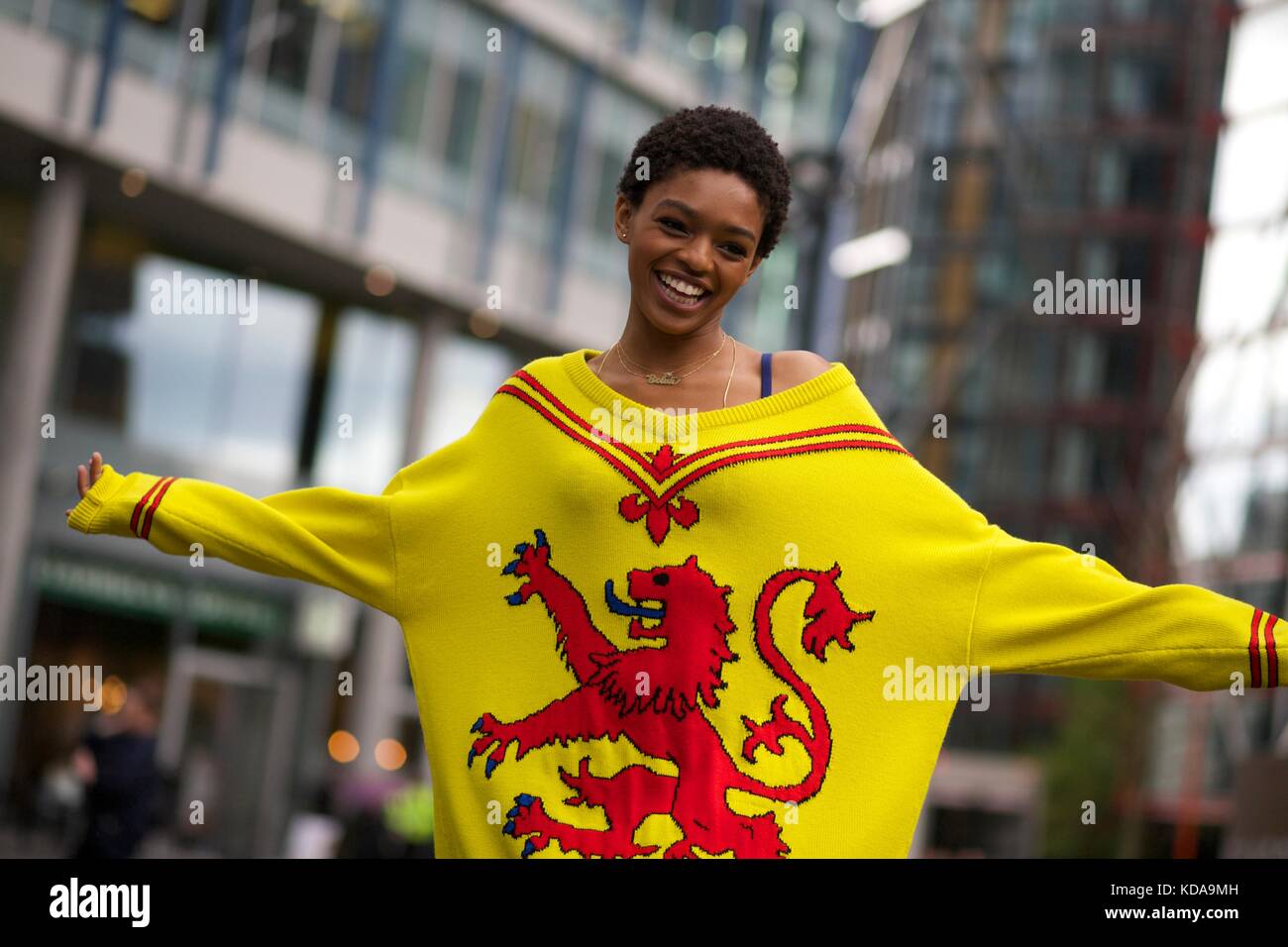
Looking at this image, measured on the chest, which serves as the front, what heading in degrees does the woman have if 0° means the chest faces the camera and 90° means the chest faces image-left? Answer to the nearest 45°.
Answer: approximately 0°

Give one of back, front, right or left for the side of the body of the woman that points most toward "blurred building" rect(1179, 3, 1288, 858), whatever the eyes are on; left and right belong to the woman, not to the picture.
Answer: back

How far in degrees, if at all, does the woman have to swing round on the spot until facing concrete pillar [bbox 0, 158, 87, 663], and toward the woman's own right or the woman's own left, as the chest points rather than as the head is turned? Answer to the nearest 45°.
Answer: approximately 135° to the woman's own right

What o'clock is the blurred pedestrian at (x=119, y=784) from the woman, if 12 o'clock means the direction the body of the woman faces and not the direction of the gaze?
The blurred pedestrian is roughly at 5 o'clock from the woman.
